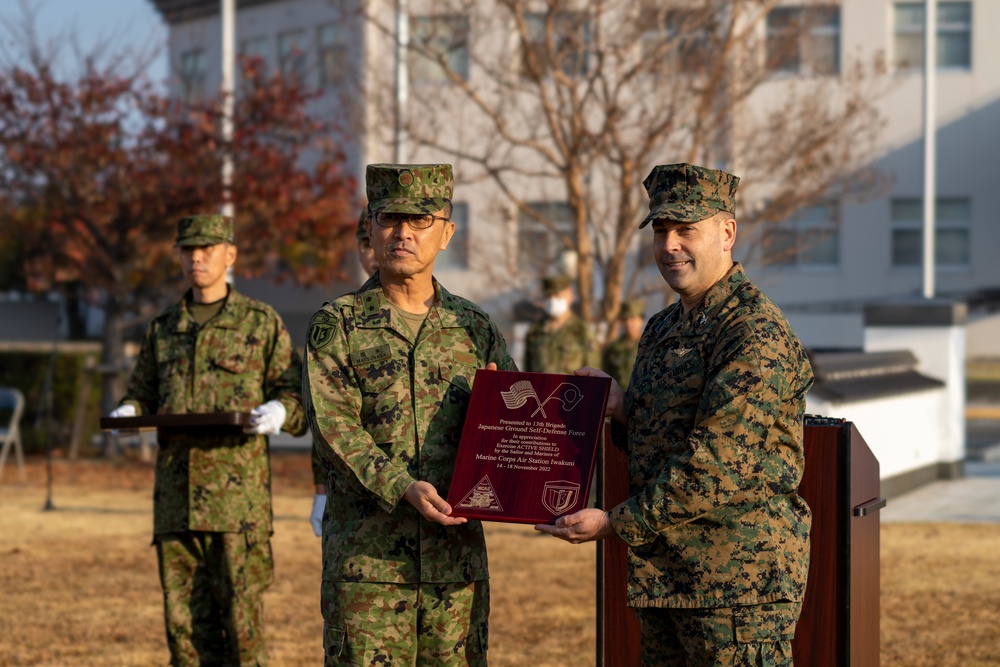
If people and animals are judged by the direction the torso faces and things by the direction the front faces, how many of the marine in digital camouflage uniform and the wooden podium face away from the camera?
0

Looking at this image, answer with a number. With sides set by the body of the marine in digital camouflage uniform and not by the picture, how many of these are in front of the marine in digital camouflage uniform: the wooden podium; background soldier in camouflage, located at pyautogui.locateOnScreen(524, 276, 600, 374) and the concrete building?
0

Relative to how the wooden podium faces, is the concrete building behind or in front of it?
behind

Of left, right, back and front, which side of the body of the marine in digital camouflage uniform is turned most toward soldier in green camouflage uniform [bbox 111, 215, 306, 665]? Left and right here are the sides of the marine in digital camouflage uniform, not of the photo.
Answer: right

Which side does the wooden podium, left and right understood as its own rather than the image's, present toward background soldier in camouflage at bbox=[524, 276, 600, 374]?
back

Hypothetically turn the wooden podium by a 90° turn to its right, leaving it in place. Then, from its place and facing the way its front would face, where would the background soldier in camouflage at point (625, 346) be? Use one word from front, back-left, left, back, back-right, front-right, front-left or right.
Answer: right

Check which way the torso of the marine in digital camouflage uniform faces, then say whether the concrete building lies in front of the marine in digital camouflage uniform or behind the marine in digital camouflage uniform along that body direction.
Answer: behind

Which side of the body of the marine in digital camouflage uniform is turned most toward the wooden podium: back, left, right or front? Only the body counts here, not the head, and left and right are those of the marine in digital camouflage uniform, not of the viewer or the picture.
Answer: back

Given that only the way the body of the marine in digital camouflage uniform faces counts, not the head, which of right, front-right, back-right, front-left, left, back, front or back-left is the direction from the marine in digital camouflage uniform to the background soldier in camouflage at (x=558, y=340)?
back-right

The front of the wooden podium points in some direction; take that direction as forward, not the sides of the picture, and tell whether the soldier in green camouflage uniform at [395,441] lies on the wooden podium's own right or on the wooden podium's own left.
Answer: on the wooden podium's own right

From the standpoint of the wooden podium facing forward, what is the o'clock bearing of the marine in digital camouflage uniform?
The marine in digital camouflage uniform is roughly at 1 o'clock from the wooden podium.

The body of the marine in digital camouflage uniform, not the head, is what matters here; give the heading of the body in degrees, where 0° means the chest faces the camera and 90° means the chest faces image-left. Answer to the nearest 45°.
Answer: approximately 45°

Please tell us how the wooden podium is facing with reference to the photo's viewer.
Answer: facing the viewer

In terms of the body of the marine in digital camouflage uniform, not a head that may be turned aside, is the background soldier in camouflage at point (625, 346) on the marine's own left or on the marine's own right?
on the marine's own right
